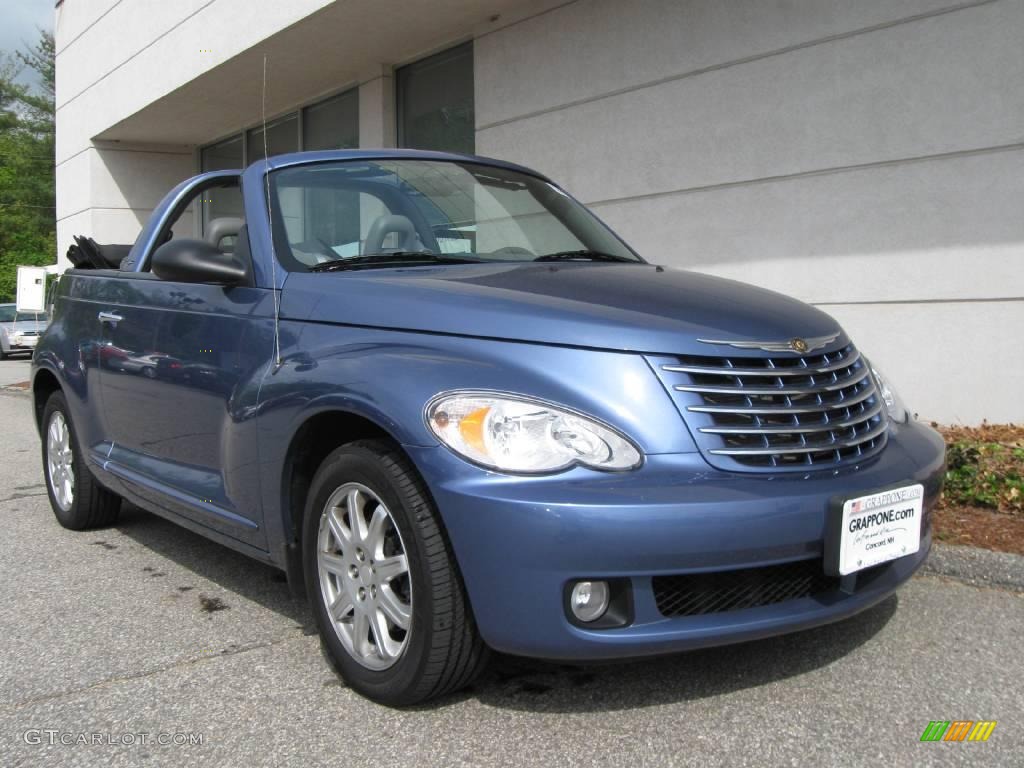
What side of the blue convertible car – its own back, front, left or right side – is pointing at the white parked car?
back

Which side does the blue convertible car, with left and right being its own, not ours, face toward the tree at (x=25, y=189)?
back

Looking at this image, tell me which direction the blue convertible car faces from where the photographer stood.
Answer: facing the viewer and to the right of the viewer
